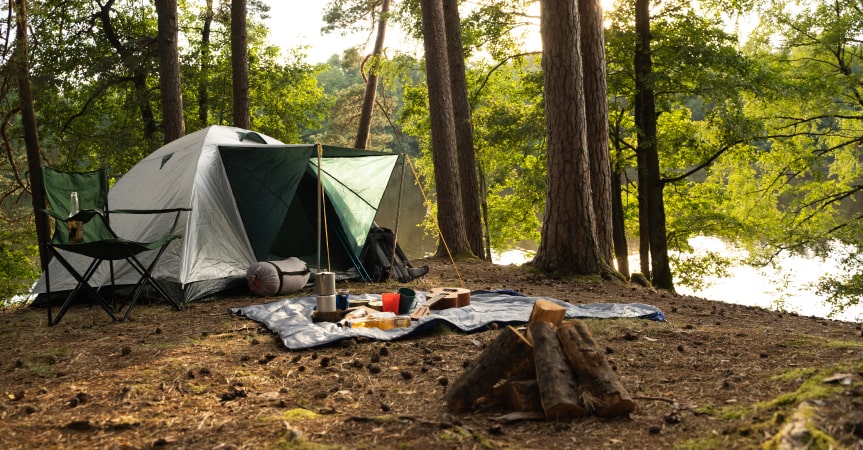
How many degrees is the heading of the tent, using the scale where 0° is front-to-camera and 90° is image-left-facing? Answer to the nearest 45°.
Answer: approximately 315°

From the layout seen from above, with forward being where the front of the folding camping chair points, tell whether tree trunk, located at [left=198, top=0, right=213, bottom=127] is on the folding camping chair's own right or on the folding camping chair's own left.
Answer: on the folding camping chair's own left

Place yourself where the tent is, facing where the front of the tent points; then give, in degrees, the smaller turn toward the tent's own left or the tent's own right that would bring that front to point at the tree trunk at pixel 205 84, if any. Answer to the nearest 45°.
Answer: approximately 135° to the tent's own left

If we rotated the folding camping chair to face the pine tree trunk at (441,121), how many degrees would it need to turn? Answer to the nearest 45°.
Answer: approximately 90° to its left

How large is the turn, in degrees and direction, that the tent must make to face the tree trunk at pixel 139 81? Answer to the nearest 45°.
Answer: approximately 135° to its left

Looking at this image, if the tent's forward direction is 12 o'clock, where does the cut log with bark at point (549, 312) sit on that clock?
The cut log with bark is roughly at 1 o'clock from the tent.

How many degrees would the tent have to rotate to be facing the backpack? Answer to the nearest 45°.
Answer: approximately 45° to its left

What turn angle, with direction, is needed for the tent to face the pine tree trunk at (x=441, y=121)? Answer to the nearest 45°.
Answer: approximately 90° to its left

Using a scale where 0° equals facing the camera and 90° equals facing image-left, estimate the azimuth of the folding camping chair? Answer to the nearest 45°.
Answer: approximately 315°

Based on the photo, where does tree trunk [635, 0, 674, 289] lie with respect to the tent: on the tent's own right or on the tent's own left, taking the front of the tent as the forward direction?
on the tent's own left
